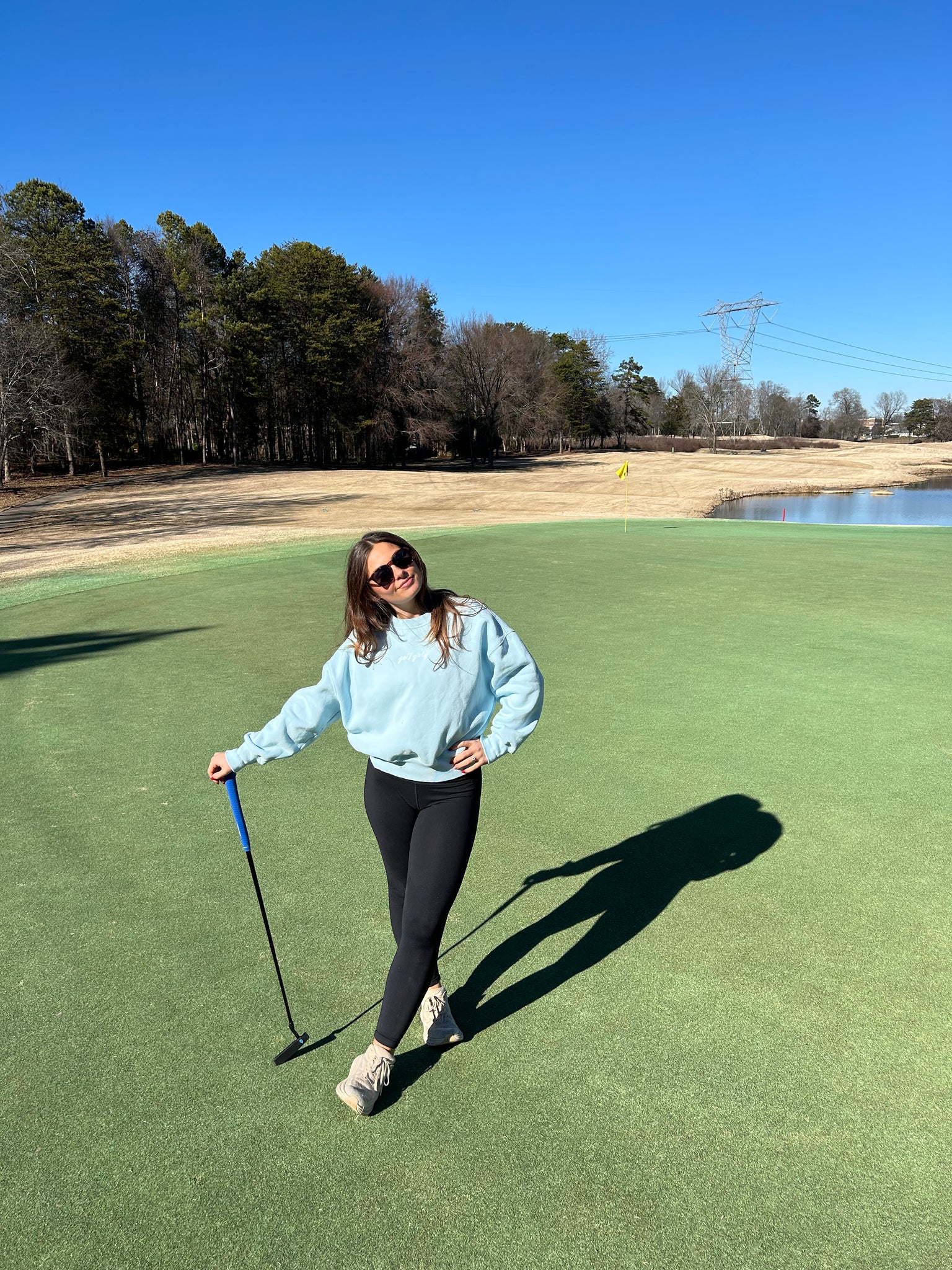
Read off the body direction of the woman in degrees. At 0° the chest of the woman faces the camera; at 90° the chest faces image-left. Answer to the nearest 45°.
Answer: approximately 0°
